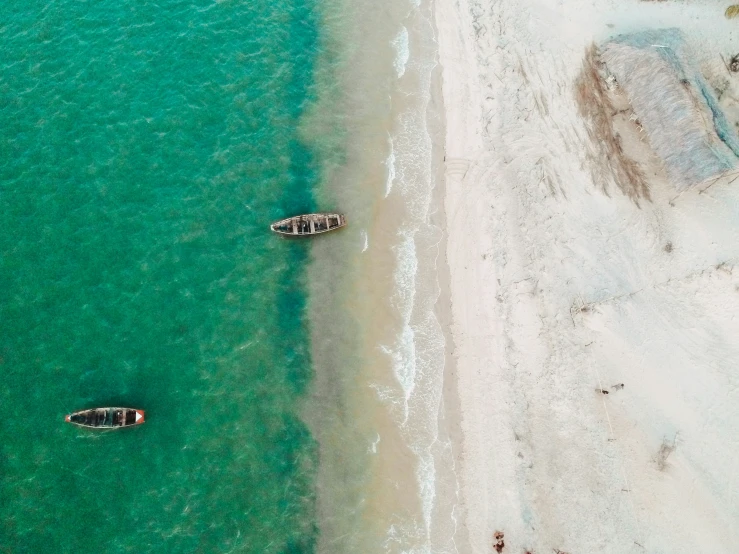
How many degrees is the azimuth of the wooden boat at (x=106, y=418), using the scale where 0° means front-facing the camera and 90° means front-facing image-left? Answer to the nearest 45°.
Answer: approximately 90°

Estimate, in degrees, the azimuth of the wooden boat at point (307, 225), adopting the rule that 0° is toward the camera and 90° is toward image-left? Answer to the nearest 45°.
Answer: approximately 90°

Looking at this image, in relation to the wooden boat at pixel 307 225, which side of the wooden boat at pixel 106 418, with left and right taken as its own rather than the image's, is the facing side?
back

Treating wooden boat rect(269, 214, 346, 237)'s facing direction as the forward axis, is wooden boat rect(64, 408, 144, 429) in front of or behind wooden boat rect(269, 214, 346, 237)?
in front

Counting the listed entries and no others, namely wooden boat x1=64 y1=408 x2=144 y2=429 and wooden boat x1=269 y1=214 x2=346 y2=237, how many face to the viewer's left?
2
